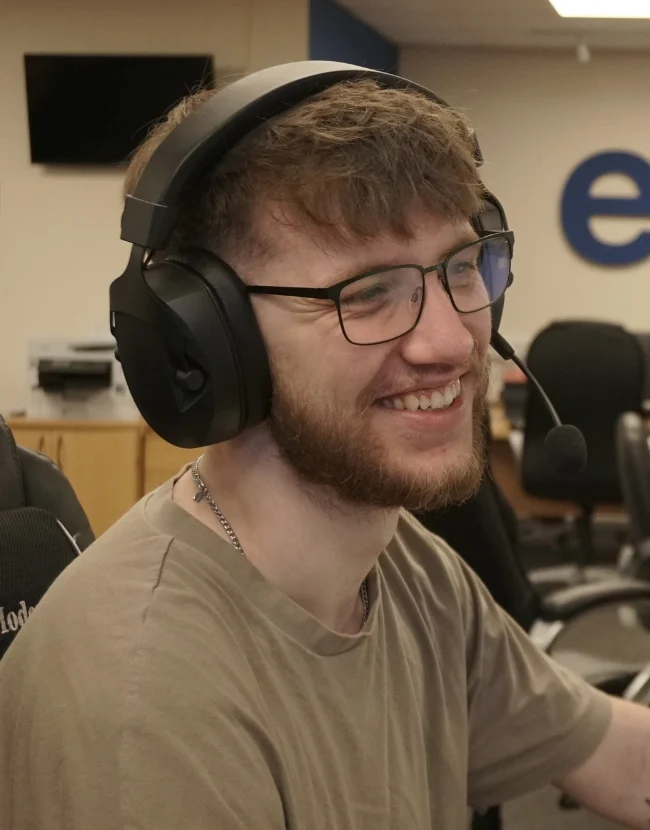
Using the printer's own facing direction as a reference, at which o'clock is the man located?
The man is roughly at 12 o'clock from the printer.

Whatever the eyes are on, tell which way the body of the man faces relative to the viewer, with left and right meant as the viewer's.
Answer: facing the viewer and to the right of the viewer

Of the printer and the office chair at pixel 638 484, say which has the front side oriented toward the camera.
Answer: the printer

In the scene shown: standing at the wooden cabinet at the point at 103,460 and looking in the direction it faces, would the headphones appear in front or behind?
in front

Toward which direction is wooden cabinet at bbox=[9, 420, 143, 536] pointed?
toward the camera

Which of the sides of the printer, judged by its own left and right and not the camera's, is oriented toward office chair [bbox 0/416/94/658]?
front

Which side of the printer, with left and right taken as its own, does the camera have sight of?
front
